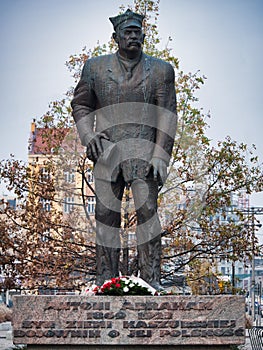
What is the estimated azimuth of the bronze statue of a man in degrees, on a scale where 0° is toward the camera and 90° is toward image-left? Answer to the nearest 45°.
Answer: approximately 0°

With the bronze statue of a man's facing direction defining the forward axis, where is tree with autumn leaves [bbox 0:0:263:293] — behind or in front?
behind
